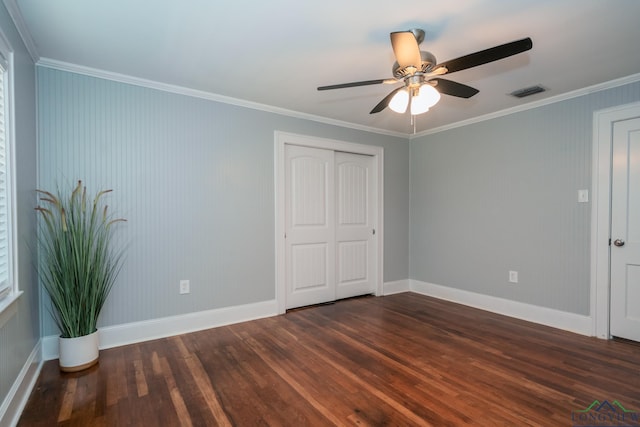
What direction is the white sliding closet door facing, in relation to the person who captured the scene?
facing the viewer and to the right of the viewer

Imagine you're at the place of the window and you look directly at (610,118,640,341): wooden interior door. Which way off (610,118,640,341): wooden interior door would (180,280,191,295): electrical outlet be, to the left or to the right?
left

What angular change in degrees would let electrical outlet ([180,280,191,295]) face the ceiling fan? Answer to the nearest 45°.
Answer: approximately 45° to its left

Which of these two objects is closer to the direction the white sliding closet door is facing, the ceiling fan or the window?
the ceiling fan

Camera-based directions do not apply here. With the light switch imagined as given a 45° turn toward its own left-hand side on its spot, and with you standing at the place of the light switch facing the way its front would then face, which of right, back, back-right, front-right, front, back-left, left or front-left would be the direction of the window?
right

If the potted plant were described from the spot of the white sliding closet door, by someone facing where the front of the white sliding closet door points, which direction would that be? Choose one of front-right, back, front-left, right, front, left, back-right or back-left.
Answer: right

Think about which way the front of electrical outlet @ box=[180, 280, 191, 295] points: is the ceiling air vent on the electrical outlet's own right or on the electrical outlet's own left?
on the electrical outlet's own left
